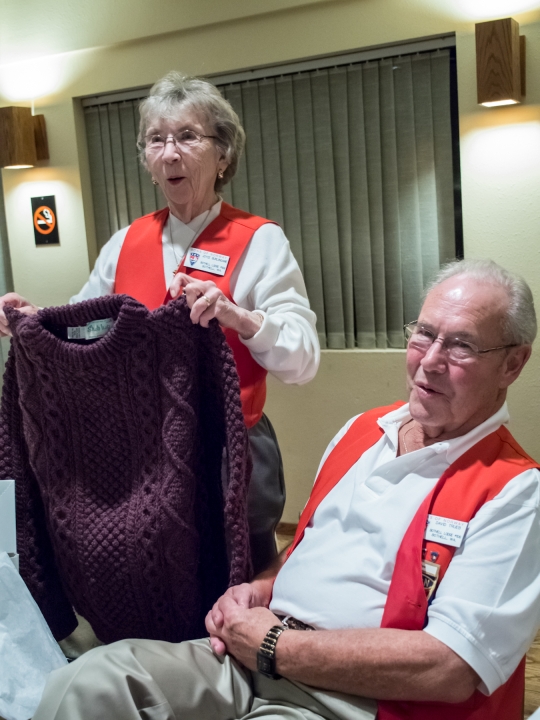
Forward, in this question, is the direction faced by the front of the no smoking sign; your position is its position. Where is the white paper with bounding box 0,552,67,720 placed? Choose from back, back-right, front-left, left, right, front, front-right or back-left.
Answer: front-left

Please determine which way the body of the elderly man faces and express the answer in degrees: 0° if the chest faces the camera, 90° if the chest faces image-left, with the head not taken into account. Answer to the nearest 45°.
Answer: approximately 45°

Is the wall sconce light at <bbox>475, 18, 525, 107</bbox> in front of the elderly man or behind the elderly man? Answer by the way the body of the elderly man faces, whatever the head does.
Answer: behind

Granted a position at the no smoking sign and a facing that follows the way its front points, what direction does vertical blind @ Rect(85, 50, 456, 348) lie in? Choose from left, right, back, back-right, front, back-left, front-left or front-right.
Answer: left

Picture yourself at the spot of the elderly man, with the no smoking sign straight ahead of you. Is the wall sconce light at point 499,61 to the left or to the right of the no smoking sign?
right

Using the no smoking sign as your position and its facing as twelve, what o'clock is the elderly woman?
The elderly woman is roughly at 10 o'clock from the no smoking sign.

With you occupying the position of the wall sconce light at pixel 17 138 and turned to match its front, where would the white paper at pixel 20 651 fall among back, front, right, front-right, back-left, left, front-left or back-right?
front-left

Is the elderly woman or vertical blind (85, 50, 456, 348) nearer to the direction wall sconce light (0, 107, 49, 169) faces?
the elderly woman

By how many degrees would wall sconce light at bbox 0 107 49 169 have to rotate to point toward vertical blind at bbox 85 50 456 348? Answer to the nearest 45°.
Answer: approximately 90° to its left
